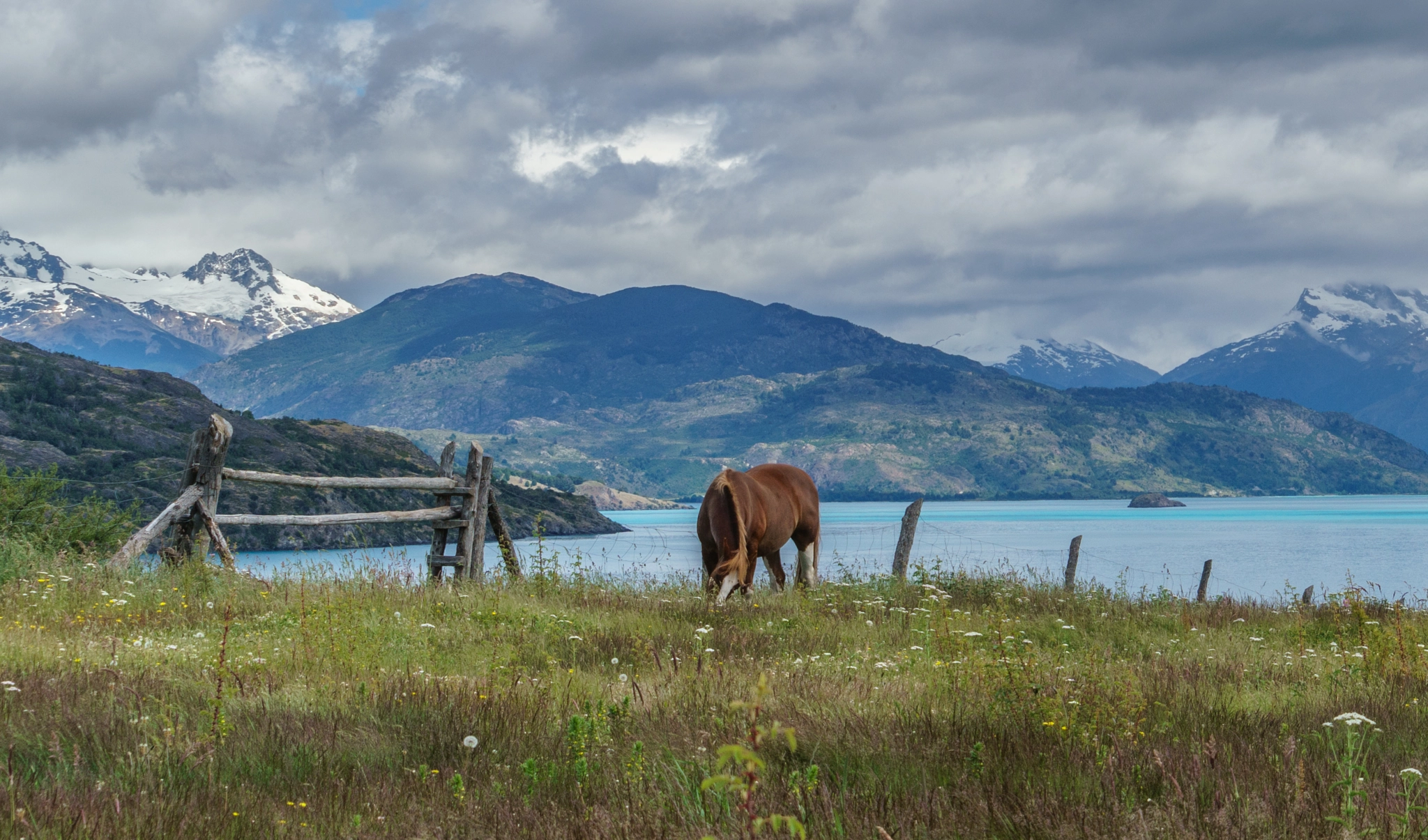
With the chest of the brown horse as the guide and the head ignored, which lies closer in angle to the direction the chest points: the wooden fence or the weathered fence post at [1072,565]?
the wooden fence

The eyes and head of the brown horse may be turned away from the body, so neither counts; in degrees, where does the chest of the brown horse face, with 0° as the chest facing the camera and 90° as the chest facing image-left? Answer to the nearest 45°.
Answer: approximately 45°

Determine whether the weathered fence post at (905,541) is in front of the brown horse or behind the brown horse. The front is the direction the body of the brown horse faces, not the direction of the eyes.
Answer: behind

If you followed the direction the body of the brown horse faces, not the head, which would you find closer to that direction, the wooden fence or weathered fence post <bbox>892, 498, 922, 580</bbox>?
the wooden fence

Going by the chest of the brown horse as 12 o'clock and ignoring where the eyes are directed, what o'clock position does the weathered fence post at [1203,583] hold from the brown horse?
The weathered fence post is roughly at 6 o'clock from the brown horse.

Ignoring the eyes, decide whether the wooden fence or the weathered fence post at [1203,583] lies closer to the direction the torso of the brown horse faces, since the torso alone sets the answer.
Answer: the wooden fence

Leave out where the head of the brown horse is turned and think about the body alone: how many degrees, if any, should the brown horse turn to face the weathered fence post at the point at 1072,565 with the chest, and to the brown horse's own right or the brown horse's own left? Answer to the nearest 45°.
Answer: approximately 180°

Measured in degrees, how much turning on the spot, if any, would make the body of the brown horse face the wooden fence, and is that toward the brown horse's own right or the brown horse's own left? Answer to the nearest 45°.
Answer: approximately 45° to the brown horse's own right

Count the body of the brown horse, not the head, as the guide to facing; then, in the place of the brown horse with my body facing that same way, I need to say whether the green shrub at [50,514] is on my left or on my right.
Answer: on my right

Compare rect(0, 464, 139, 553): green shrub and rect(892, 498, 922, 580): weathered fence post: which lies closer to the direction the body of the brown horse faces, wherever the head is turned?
the green shrub

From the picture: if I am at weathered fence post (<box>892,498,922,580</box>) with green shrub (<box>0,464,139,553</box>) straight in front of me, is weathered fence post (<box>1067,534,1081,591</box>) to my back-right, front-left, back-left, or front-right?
back-right
